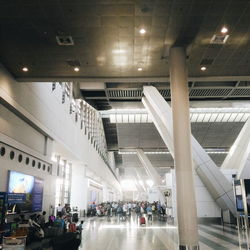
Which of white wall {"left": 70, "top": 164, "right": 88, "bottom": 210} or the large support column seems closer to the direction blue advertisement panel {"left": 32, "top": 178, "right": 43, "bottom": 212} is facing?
the large support column

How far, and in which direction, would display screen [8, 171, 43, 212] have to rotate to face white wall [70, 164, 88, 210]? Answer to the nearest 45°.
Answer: approximately 135° to its left

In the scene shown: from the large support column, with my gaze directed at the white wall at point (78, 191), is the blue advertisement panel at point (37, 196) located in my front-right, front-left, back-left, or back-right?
front-left

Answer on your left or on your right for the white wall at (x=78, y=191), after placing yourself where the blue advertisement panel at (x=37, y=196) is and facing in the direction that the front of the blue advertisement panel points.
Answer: on your left

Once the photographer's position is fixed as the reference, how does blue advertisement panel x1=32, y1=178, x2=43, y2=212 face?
facing the viewer and to the right of the viewer

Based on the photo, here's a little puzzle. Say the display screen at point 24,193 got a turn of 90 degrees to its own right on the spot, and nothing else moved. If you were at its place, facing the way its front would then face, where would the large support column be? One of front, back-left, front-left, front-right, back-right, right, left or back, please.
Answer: left

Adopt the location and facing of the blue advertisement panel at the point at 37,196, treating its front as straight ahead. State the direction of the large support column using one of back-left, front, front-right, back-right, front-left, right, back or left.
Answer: front

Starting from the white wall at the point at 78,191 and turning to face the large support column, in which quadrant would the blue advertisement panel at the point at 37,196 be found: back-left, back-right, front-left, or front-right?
front-right
